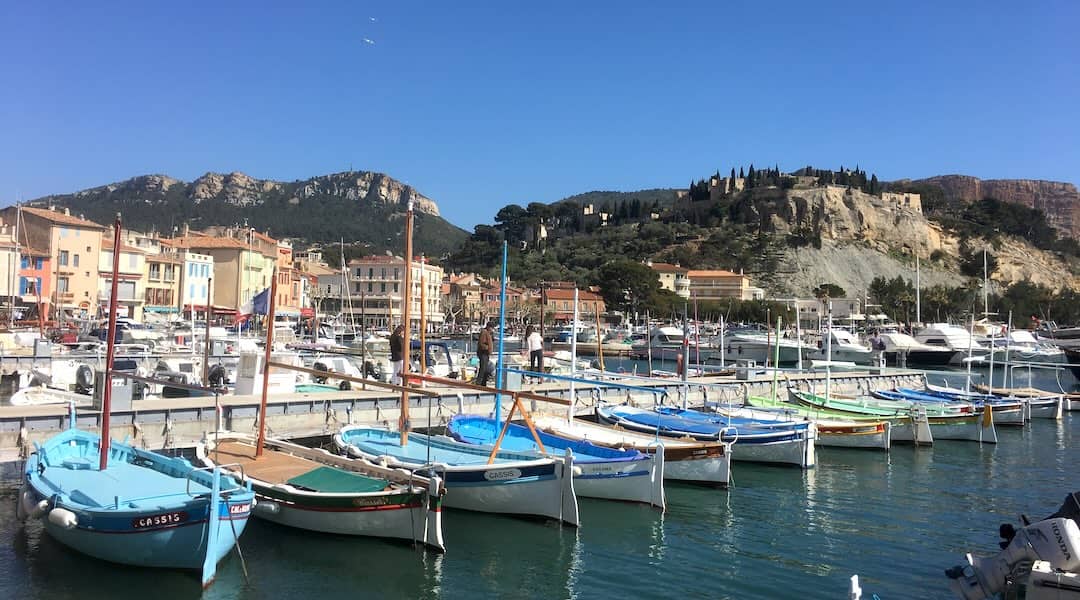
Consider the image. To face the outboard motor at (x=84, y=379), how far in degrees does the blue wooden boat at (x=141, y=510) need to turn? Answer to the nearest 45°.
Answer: approximately 135° to its left

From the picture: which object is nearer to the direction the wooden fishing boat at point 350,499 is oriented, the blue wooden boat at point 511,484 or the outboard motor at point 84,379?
the blue wooden boat

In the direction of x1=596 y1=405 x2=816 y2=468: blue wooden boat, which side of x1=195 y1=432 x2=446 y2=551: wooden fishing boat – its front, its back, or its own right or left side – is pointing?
left

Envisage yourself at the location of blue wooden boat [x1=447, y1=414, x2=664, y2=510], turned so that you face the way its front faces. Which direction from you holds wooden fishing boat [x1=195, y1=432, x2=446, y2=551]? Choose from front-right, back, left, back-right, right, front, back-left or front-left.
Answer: right

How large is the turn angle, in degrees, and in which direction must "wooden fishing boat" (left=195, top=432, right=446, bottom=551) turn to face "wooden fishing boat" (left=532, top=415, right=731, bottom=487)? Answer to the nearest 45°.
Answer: approximately 90° to its left

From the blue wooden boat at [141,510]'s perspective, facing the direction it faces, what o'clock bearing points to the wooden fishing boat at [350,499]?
The wooden fishing boat is roughly at 10 o'clock from the blue wooden boat.

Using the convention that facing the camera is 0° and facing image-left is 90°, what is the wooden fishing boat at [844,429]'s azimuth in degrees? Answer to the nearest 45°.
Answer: approximately 315°

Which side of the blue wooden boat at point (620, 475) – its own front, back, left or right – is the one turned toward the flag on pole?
back

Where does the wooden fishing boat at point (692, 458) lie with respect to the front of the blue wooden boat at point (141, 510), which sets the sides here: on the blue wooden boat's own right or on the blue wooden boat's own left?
on the blue wooden boat's own left
